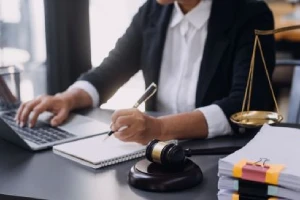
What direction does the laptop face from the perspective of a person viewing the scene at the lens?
facing away from the viewer and to the right of the viewer

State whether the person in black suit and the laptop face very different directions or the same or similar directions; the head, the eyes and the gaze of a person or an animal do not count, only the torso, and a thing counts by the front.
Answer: very different directions

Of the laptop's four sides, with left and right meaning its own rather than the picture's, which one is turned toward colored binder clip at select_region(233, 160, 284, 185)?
right

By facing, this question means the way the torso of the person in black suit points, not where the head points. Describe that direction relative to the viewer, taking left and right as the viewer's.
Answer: facing the viewer and to the left of the viewer

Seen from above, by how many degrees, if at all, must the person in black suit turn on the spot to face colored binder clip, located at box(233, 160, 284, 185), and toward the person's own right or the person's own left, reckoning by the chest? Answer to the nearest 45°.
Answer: approximately 45° to the person's own left

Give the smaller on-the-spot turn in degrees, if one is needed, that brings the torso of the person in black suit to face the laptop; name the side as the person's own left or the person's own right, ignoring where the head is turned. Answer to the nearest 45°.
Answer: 0° — they already face it

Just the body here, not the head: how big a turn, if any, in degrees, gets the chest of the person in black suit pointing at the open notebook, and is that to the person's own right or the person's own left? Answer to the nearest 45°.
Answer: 0° — they already face it
